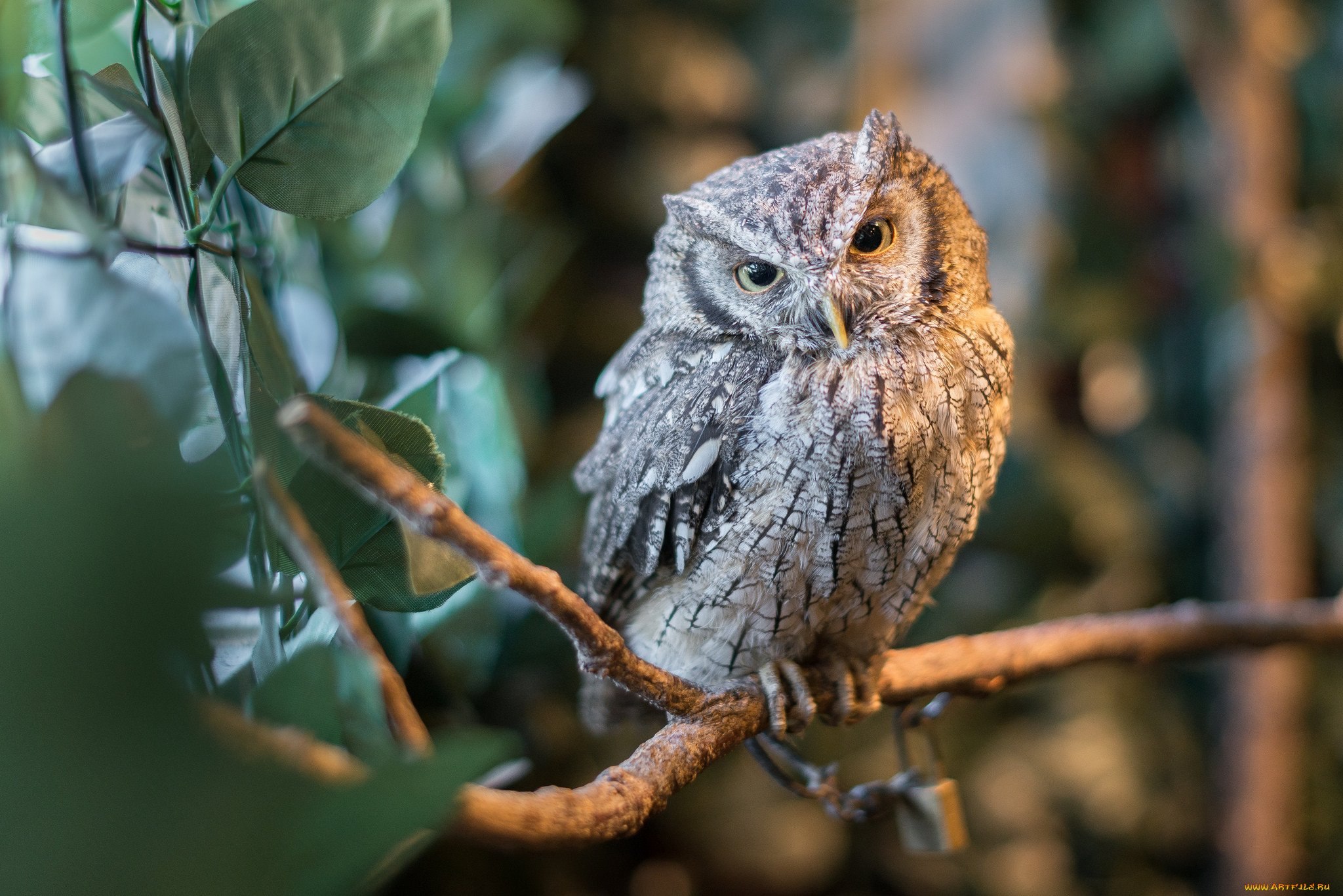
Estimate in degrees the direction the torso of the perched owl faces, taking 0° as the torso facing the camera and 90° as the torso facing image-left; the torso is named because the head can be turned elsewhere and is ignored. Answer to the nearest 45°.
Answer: approximately 315°

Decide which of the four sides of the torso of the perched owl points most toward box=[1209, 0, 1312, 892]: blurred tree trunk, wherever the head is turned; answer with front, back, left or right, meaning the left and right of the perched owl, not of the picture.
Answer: left

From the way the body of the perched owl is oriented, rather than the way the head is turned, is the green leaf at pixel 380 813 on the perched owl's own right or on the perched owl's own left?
on the perched owl's own right
